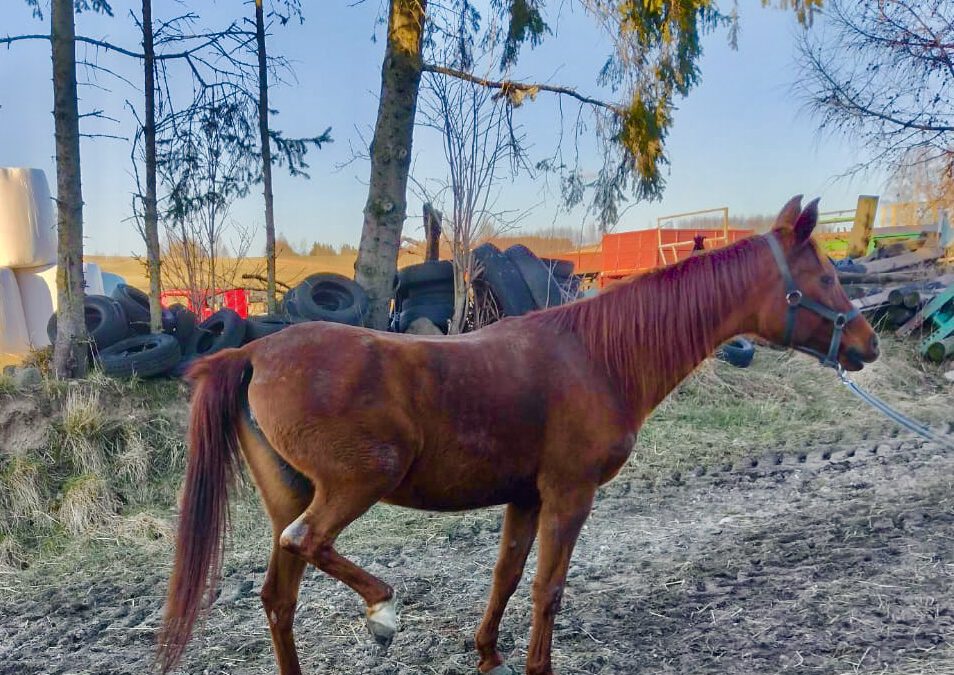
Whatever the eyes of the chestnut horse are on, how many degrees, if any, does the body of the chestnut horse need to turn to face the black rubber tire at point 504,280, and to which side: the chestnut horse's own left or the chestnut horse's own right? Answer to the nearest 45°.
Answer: approximately 90° to the chestnut horse's own left

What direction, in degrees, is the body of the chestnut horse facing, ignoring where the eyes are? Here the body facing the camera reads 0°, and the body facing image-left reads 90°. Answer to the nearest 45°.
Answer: approximately 270°

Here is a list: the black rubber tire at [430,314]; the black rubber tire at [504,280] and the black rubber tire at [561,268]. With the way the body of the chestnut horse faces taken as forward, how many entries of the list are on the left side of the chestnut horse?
3

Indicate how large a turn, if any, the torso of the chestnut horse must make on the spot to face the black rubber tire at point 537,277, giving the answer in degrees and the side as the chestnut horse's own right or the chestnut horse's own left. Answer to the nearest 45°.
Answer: approximately 90° to the chestnut horse's own left

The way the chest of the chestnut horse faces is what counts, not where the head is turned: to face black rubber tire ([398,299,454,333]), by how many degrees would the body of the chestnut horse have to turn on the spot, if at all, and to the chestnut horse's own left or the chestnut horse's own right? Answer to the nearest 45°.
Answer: approximately 90° to the chestnut horse's own left

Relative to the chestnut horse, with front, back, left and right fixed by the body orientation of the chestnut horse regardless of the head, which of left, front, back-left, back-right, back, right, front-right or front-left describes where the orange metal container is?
left

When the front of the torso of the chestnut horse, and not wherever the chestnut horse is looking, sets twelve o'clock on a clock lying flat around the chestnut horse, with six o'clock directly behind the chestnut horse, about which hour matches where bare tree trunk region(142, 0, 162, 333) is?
The bare tree trunk is roughly at 8 o'clock from the chestnut horse.

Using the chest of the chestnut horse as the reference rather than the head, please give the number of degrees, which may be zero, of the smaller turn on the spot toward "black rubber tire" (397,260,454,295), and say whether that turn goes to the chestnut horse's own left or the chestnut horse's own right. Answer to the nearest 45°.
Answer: approximately 90° to the chestnut horse's own left

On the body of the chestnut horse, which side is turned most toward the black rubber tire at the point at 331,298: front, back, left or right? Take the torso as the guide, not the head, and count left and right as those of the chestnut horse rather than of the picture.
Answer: left

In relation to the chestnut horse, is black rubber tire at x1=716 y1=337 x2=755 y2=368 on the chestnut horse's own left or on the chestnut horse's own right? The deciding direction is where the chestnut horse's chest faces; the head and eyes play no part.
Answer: on the chestnut horse's own left

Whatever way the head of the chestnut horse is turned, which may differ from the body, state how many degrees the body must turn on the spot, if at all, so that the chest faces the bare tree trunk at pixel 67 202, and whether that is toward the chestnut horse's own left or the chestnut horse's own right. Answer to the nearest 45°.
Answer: approximately 135° to the chestnut horse's own left

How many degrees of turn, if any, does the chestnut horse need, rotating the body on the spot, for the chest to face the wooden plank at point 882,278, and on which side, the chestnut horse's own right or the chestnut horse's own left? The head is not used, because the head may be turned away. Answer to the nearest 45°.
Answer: approximately 45° to the chestnut horse's own left

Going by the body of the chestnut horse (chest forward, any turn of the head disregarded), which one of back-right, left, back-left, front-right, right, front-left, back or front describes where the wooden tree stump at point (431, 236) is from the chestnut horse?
left
